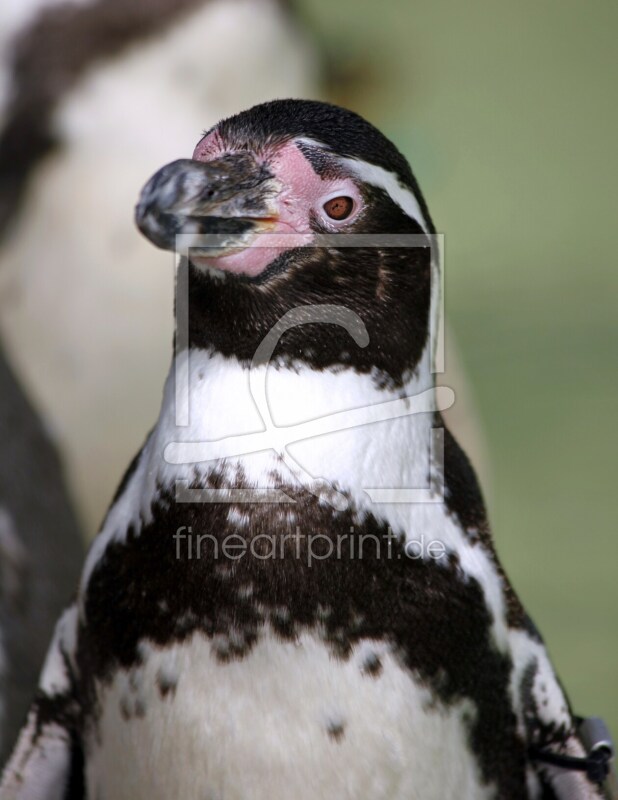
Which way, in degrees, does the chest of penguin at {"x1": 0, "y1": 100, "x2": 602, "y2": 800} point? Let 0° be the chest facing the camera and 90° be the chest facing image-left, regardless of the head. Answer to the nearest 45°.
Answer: approximately 0°

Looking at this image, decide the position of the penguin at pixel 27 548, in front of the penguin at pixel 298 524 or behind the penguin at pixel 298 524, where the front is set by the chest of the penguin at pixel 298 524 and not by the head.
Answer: behind

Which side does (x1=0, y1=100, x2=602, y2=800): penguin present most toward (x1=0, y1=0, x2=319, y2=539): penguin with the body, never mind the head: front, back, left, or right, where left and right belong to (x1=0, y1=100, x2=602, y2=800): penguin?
back
